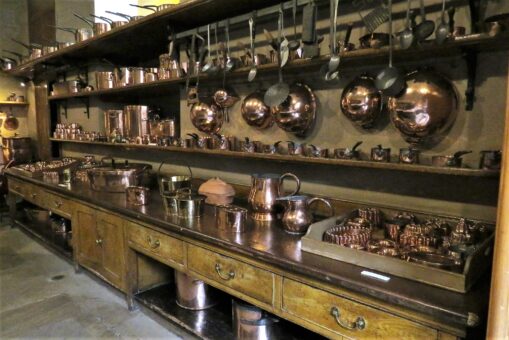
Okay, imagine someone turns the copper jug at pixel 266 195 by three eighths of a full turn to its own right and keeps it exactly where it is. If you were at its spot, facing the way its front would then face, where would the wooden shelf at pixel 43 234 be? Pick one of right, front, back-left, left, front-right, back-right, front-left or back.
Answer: left

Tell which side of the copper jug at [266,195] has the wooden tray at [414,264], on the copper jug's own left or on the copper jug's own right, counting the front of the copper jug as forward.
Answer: on the copper jug's own left

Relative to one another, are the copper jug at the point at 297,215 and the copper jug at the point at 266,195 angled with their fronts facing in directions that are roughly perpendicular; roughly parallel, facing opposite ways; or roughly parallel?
roughly parallel

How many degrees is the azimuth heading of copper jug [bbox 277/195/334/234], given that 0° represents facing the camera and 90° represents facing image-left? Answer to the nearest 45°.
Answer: approximately 90°

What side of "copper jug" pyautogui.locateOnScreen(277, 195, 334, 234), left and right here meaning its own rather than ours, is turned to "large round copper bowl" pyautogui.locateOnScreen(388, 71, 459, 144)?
back

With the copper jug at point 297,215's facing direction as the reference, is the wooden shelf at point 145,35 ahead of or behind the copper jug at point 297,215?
ahead

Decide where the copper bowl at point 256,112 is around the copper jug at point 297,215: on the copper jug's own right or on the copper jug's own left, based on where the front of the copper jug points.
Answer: on the copper jug's own right

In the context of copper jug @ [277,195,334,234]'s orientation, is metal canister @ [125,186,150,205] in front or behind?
in front

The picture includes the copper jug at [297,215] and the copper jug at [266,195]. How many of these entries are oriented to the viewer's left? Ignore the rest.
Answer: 2

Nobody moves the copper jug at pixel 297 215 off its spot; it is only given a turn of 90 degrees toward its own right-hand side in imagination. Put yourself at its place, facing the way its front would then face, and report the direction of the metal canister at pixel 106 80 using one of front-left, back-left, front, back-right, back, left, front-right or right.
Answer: front-left

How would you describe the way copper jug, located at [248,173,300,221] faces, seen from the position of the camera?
facing to the left of the viewer

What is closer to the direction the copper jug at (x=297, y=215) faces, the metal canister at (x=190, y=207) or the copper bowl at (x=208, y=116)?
the metal canister
